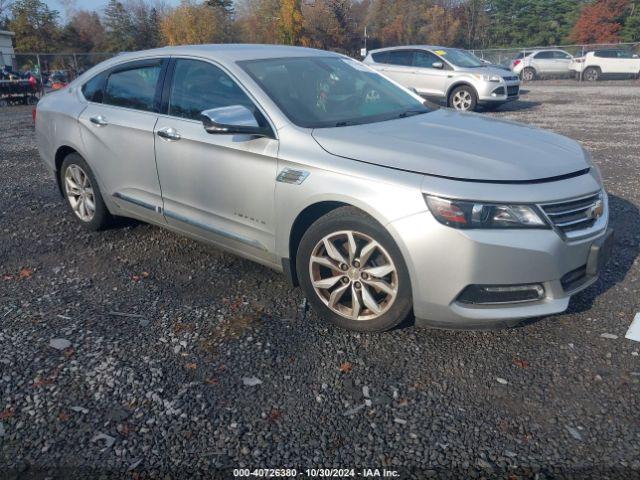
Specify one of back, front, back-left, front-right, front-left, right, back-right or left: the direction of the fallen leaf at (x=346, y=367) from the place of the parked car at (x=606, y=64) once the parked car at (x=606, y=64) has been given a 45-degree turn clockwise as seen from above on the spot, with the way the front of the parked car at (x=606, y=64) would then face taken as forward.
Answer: front-right

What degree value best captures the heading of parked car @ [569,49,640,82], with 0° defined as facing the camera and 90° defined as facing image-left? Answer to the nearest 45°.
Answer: approximately 270°

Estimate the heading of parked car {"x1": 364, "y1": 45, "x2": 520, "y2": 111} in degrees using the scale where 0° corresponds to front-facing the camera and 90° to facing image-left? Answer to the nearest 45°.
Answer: approximately 315°

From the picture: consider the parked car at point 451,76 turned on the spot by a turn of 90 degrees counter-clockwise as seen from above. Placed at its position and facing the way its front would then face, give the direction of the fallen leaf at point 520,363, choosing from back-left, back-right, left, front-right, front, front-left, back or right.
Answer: back-right

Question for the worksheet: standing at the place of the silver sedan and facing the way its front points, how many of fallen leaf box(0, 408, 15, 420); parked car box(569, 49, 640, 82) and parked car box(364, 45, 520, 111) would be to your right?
1

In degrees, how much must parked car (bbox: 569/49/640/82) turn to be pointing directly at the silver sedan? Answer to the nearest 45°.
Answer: approximately 90° to its right

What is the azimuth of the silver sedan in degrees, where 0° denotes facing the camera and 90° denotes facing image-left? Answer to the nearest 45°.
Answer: approximately 315°

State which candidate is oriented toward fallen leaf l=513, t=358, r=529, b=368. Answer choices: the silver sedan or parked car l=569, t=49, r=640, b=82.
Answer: the silver sedan

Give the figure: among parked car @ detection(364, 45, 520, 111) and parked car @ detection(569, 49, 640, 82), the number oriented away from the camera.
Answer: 0

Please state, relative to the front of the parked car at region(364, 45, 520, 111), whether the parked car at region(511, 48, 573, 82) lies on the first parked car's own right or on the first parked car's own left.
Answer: on the first parked car's own left

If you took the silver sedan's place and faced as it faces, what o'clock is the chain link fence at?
The chain link fence is roughly at 8 o'clock from the silver sedan.

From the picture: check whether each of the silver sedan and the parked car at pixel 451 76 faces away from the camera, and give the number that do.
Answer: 0
